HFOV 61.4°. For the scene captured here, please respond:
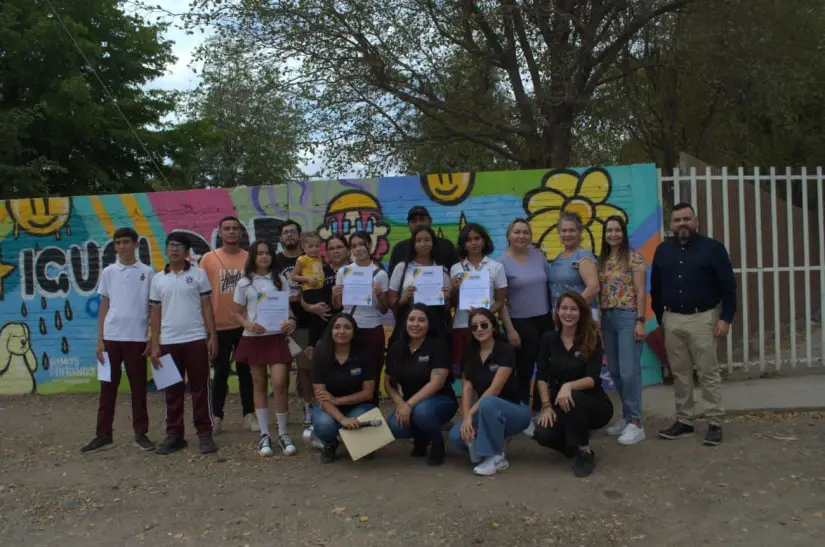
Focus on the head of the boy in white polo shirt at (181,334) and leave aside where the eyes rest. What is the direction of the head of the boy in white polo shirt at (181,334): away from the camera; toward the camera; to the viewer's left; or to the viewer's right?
toward the camera

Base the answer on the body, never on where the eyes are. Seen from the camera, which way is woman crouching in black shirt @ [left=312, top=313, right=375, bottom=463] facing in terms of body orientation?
toward the camera

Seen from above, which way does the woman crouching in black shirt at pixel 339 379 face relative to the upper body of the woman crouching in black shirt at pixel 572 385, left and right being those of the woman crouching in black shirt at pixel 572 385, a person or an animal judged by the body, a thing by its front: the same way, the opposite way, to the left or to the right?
the same way

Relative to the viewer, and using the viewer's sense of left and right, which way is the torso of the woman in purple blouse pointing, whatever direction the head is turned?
facing the viewer

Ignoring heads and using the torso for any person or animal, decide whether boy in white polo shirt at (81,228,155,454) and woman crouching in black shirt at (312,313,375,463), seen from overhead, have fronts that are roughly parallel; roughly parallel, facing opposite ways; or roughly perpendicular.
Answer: roughly parallel

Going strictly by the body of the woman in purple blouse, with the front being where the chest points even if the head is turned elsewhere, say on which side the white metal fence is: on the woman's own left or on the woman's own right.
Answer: on the woman's own left

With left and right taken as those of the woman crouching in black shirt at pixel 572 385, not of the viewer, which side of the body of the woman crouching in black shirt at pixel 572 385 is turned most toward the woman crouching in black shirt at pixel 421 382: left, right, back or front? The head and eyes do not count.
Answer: right

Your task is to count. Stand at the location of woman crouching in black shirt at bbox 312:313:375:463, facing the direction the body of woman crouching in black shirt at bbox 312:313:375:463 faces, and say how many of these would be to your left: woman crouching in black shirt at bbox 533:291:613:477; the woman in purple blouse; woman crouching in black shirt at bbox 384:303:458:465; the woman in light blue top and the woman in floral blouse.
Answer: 5

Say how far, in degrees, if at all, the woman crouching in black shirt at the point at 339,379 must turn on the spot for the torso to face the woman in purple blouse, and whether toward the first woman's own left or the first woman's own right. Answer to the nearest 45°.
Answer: approximately 90° to the first woman's own left

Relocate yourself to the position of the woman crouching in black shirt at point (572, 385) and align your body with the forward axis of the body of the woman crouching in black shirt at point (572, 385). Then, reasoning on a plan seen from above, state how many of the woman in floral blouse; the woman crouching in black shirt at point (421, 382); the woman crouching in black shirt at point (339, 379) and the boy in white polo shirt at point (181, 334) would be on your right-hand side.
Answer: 3

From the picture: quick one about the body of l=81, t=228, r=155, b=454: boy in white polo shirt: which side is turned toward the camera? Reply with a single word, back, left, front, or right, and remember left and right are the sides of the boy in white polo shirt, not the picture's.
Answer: front

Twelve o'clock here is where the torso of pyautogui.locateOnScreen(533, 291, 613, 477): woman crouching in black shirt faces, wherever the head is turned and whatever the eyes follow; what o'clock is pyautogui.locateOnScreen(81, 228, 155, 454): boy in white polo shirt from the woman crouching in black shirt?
The boy in white polo shirt is roughly at 3 o'clock from the woman crouching in black shirt.

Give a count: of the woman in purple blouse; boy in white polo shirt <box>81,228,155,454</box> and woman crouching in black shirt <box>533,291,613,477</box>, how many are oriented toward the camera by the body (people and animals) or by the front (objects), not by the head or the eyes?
3

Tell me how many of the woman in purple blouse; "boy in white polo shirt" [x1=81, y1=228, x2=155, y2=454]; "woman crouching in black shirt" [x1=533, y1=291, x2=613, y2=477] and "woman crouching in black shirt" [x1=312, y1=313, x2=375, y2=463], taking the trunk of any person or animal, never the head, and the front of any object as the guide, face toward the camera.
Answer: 4

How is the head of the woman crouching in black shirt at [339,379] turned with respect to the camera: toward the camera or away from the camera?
toward the camera
